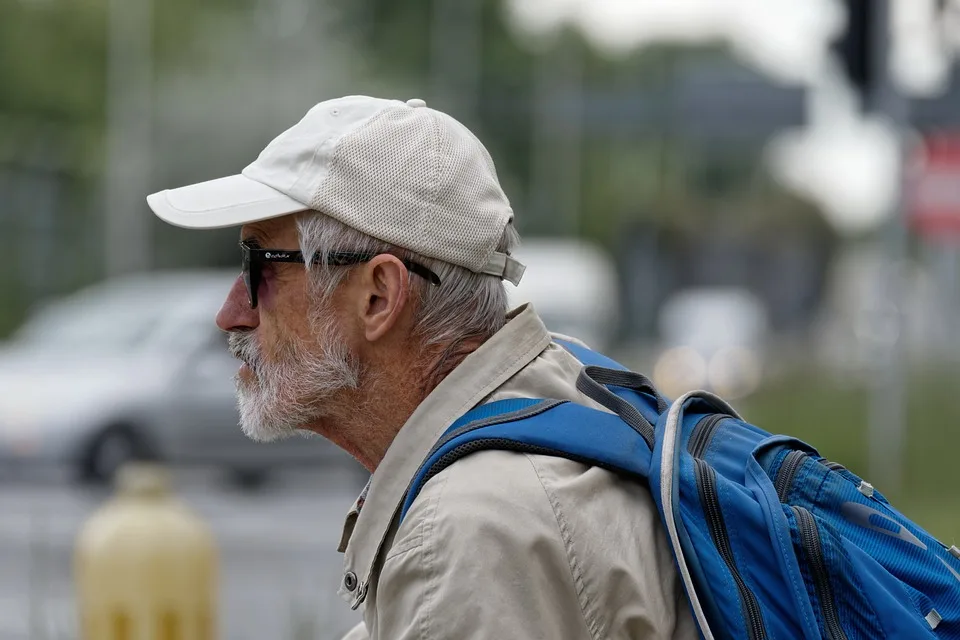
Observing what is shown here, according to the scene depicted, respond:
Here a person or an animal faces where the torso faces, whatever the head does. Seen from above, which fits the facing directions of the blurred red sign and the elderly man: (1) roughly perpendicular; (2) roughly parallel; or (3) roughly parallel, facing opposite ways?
roughly perpendicular

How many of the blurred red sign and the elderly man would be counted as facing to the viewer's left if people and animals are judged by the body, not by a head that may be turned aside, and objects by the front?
1

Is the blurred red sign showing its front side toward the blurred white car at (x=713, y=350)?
no

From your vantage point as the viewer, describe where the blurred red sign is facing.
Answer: facing the viewer

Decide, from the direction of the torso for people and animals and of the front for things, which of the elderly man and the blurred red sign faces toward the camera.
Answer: the blurred red sign

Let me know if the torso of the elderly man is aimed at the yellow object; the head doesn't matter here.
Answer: no

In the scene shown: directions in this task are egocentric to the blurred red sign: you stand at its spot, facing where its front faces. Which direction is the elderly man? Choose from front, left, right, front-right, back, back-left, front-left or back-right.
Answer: front

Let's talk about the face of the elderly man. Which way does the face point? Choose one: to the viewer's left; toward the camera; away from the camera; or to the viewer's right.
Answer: to the viewer's left

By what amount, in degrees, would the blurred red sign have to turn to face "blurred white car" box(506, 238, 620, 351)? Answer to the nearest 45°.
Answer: approximately 135° to its right

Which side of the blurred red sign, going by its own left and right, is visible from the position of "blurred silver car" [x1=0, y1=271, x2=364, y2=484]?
right

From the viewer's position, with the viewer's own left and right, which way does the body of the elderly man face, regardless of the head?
facing to the left of the viewer

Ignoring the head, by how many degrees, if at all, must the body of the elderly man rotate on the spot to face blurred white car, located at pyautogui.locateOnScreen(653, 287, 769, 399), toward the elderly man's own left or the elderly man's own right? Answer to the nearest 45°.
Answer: approximately 90° to the elderly man's own right
